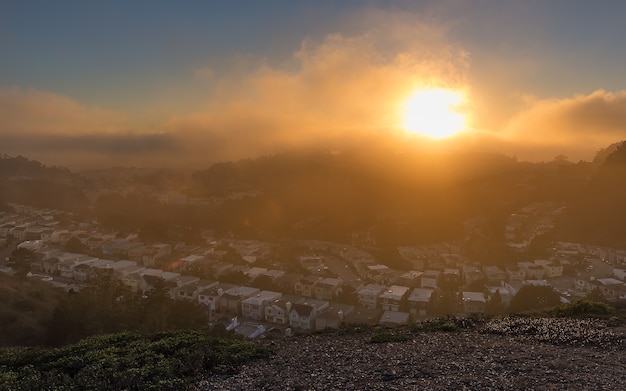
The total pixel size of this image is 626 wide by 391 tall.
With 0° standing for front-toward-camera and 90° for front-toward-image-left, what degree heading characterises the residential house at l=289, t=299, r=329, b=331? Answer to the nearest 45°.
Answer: approximately 45°

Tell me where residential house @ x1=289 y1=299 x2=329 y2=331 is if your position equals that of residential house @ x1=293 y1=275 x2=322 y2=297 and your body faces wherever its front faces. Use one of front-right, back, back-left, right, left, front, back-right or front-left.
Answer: front-left

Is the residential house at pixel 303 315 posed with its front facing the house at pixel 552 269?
no

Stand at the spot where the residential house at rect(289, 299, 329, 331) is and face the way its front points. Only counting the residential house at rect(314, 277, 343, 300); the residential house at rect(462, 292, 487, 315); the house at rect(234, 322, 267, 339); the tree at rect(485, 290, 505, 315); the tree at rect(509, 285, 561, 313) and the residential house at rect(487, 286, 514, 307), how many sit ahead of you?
1

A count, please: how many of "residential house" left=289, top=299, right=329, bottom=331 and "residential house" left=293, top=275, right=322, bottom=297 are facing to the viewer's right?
0

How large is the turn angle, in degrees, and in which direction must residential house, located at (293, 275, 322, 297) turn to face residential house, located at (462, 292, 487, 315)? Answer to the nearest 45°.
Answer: approximately 90° to its left

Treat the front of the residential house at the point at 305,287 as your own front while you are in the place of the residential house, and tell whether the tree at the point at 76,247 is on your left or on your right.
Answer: on your right

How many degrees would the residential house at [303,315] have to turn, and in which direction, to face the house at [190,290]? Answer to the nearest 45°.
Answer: approximately 90° to its right

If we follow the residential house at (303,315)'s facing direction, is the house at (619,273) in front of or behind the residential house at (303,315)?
behind

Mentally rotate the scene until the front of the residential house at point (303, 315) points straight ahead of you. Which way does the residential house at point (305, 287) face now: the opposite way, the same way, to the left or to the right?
the same way

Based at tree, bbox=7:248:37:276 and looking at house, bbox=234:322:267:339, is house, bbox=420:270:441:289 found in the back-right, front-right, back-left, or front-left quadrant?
front-left

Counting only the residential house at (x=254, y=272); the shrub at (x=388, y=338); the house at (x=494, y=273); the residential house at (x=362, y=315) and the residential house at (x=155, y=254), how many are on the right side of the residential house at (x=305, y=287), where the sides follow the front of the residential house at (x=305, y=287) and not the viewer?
2

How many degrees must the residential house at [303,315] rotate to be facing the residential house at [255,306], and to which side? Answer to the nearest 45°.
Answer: approximately 90° to its right

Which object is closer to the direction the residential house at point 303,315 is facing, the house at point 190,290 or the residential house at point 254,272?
the house

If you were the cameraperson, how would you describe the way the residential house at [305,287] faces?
facing the viewer and to the left of the viewer

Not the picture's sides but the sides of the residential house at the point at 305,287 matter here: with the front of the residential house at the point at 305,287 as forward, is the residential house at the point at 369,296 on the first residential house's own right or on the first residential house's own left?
on the first residential house's own left

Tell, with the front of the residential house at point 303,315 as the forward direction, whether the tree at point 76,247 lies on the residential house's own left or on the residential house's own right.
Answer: on the residential house's own right
